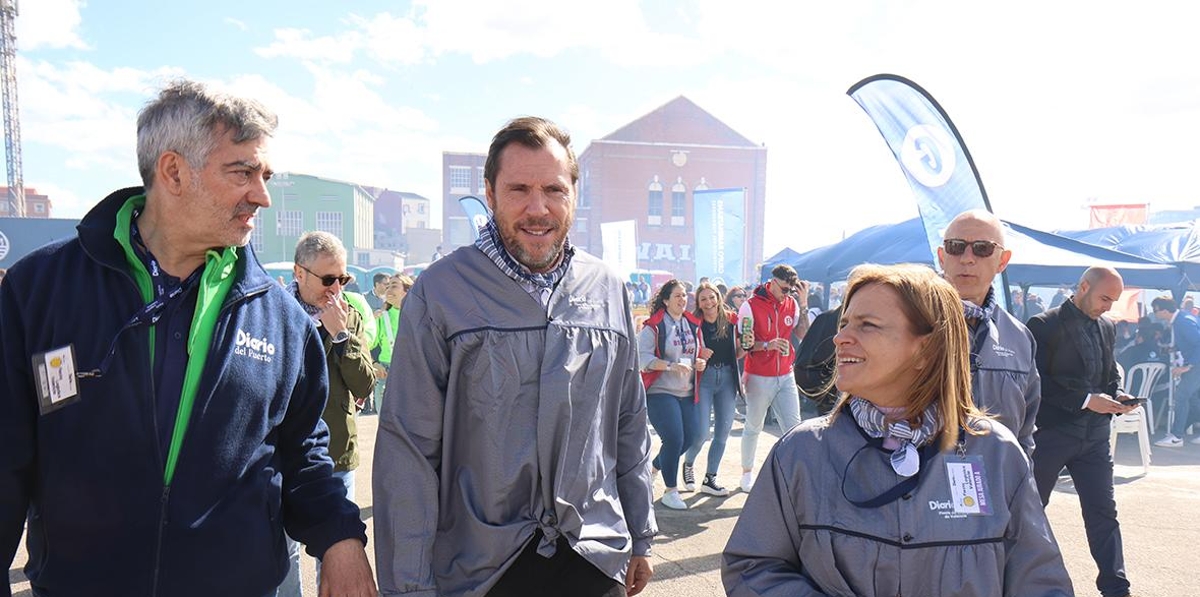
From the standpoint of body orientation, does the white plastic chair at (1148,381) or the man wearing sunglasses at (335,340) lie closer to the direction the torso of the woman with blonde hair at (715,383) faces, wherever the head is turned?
the man wearing sunglasses

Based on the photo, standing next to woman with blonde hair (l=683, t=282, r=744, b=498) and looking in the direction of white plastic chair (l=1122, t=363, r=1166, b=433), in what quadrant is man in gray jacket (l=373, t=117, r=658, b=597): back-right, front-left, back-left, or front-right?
back-right

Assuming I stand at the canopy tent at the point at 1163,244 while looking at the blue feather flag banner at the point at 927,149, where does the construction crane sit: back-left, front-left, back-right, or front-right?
front-right

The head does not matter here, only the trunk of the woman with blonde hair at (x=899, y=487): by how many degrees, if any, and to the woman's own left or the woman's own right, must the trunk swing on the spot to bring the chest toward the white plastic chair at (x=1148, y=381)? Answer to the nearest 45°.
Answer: approximately 180°

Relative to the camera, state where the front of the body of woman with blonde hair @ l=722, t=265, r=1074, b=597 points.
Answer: toward the camera

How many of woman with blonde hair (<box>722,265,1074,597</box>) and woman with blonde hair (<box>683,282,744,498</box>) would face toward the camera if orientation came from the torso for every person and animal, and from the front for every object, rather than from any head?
2

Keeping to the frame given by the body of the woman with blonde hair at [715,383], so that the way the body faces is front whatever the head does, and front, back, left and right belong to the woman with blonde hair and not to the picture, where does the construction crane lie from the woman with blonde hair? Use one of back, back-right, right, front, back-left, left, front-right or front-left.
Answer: back-right

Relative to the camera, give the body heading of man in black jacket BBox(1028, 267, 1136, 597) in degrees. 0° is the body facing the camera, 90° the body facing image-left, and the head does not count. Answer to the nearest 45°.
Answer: approximately 315°

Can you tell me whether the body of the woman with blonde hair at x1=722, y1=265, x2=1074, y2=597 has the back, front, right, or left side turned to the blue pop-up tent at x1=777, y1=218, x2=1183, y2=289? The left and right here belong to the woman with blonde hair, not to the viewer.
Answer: back

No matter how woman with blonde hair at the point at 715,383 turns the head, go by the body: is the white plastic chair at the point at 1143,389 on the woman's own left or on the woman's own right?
on the woman's own left

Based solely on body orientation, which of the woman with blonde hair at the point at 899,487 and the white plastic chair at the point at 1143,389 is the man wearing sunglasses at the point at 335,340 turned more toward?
the woman with blonde hair

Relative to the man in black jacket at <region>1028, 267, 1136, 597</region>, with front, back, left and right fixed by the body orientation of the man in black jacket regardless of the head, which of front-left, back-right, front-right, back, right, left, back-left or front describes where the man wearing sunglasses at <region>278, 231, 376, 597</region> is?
right

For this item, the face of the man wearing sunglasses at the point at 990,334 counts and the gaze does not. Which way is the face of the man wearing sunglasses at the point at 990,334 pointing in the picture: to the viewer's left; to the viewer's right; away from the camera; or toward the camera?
toward the camera

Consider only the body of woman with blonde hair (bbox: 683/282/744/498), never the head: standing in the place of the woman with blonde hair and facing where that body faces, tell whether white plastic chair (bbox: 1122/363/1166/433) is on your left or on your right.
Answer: on your left

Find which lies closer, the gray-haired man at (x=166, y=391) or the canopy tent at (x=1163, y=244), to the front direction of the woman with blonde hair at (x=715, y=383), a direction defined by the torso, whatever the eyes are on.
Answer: the gray-haired man

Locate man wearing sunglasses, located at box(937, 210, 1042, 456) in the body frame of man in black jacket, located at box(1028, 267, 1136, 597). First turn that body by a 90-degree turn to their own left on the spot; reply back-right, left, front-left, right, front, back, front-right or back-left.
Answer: back-right

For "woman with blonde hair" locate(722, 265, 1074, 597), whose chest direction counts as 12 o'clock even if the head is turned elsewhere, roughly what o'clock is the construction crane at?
The construction crane is roughly at 4 o'clock from the woman with blonde hair.
